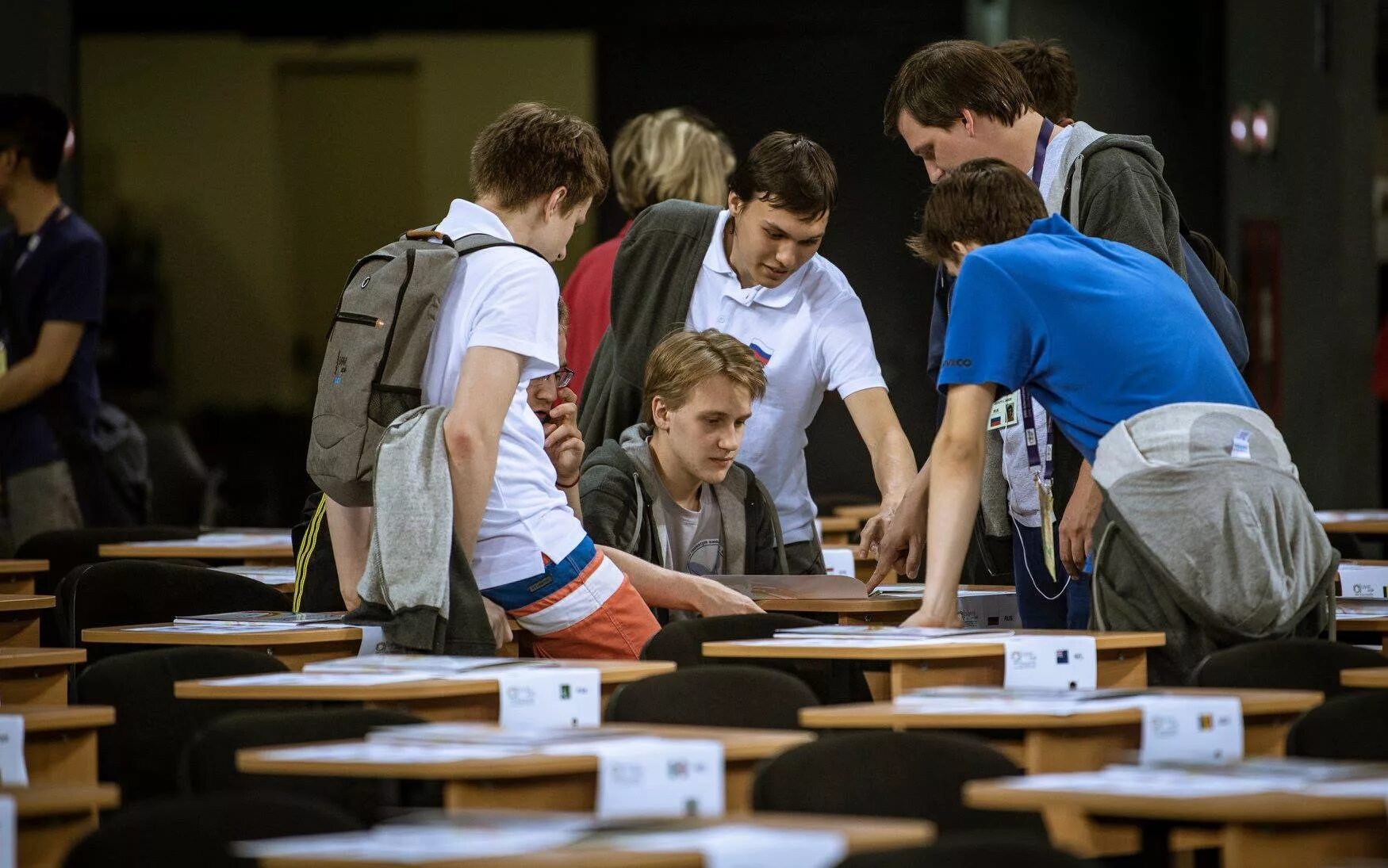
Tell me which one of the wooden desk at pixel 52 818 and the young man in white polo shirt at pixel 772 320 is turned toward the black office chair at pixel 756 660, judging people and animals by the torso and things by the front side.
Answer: the young man in white polo shirt

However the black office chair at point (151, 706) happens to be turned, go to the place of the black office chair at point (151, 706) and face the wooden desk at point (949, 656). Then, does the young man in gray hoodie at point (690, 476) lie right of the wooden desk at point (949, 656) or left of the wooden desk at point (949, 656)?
left

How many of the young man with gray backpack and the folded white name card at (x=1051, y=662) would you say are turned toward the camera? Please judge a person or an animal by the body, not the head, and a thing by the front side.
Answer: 1

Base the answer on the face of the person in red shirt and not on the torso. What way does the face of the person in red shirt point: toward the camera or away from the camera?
away from the camera

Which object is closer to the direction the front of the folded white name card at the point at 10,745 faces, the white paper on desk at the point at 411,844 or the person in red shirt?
the white paper on desk

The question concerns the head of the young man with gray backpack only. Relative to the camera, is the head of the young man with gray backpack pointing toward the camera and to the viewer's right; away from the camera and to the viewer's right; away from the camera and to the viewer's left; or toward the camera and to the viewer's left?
away from the camera and to the viewer's right

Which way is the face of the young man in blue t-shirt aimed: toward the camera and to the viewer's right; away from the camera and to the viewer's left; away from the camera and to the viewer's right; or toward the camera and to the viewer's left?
away from the camera and to the viewer's left

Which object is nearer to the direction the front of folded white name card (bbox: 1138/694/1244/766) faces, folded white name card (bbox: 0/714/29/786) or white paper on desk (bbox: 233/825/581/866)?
the white paper on desk

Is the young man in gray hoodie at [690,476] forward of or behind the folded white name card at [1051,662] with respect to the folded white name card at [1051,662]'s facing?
behind

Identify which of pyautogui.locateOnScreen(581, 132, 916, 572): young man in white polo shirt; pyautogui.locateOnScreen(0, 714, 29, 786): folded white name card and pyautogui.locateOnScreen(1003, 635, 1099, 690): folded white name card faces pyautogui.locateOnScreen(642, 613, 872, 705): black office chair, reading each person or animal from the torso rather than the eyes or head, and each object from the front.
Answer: the young man in white polo shirt

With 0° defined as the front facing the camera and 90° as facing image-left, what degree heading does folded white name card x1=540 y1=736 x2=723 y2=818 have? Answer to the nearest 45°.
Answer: approximately 0°
